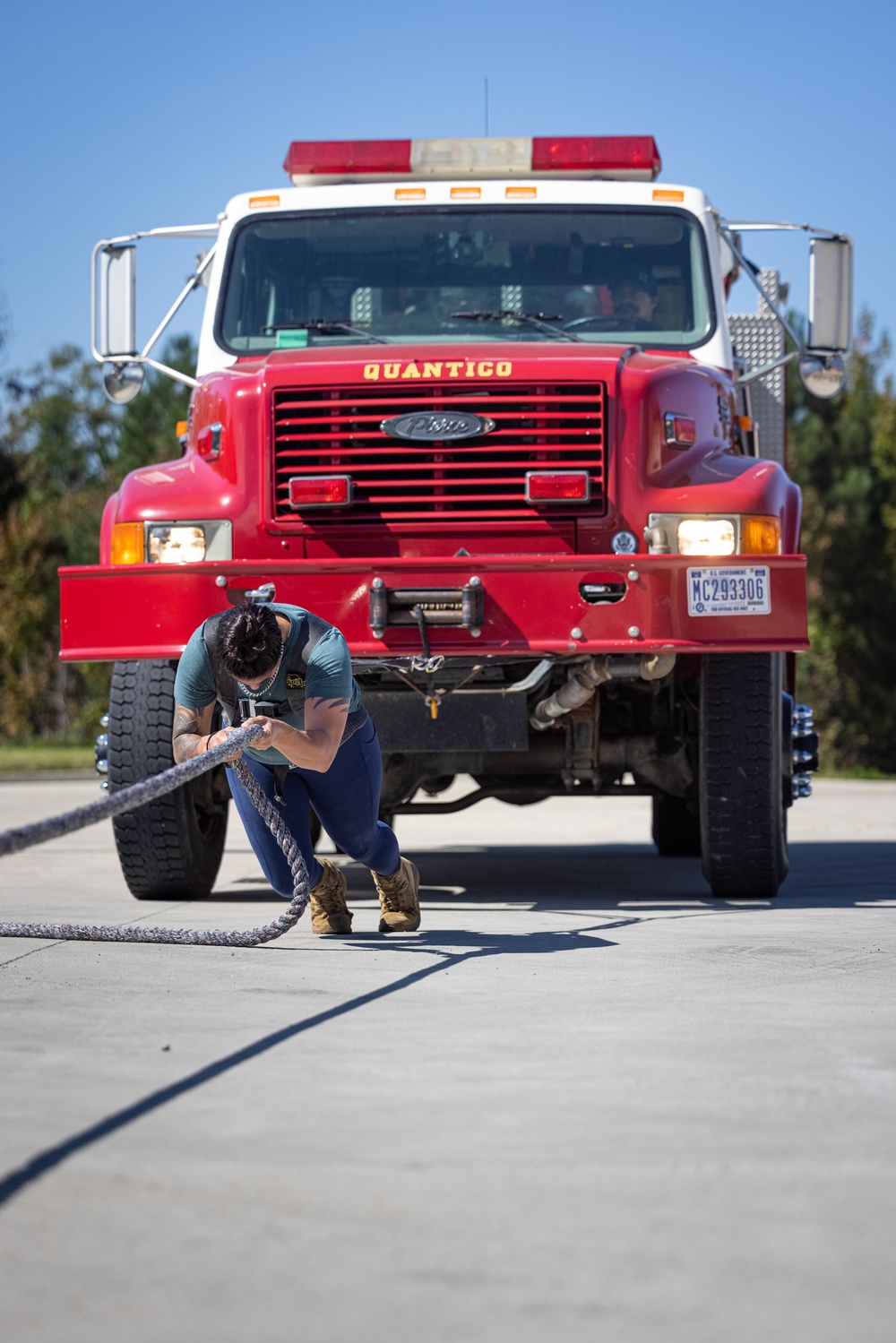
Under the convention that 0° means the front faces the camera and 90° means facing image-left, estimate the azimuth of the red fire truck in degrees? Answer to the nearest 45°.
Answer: approximately 0°

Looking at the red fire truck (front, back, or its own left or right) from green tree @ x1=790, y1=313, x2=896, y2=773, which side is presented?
back
